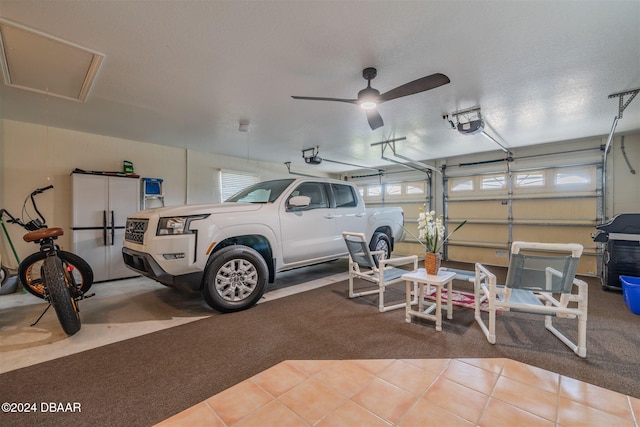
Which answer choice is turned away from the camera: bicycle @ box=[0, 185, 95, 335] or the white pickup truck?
the bicycle

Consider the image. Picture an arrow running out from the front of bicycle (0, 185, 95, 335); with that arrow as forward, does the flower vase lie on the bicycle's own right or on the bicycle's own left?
on the bicycle's own right

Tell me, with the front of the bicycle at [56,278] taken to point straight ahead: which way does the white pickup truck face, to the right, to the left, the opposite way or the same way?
to the left

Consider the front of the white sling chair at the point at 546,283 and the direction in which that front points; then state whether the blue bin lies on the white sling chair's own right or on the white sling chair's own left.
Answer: on the white sling chair's own right

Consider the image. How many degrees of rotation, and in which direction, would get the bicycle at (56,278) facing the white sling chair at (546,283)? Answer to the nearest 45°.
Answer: approximately 135° to its right

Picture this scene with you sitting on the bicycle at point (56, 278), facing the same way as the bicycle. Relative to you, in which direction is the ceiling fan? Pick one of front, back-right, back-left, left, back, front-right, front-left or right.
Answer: back-right

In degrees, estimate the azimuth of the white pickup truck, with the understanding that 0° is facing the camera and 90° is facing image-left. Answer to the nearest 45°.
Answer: approximately 45°

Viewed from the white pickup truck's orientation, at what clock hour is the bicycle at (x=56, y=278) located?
The bicycle is roughly at 1 o'clock from the white pickup truck.

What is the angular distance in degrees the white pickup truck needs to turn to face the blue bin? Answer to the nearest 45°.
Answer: approximately 135° to its left

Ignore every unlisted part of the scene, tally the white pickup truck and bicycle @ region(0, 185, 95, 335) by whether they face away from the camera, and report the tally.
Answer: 1

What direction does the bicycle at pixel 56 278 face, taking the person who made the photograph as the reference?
facing away from the viewer
